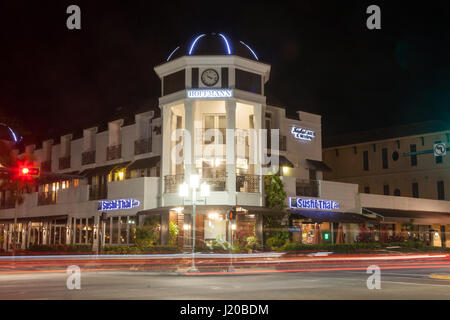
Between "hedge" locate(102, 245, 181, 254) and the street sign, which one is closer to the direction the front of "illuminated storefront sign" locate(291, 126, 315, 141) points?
the street sign

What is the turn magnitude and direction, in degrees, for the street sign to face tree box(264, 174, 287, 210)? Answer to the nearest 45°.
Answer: approximately 135° to its right

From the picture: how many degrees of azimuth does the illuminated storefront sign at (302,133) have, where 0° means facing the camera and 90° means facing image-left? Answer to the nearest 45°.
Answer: approximately 315°

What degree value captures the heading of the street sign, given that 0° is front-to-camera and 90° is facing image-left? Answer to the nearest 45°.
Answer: approximately 0°

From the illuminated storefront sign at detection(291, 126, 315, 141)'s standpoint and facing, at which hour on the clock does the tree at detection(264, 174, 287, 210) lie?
The tree is roughly at 2 o'clock from the illuminated storefront sign.

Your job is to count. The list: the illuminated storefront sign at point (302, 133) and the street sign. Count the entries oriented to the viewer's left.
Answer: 0

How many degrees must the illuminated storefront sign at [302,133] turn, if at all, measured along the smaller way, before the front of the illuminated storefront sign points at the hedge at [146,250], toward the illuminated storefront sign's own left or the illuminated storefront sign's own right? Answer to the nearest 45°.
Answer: approximately 90° to the illuminated storefront sign's own right

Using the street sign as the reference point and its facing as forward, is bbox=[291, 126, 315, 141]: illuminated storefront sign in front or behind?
behind
